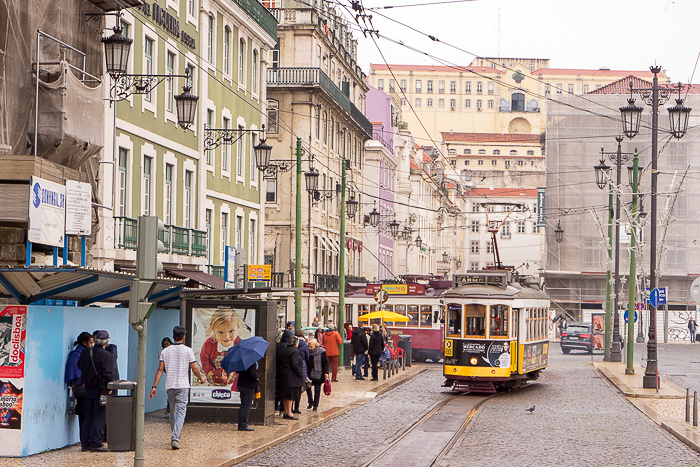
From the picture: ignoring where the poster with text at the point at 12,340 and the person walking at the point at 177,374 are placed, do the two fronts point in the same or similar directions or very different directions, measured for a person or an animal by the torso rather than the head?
very different directions

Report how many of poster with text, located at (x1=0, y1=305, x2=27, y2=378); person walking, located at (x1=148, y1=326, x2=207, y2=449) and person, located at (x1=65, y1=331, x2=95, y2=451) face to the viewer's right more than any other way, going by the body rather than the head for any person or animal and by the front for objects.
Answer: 1

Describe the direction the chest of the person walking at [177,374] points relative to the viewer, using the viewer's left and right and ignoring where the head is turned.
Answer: facing away from the viewer

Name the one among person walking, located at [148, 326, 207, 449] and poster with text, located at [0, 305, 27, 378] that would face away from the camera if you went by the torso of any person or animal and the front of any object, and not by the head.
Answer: the person walking

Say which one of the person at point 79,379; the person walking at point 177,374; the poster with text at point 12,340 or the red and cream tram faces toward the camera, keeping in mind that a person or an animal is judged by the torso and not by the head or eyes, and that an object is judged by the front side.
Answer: the poster with text

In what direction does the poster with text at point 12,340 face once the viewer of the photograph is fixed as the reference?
facing the viewer
